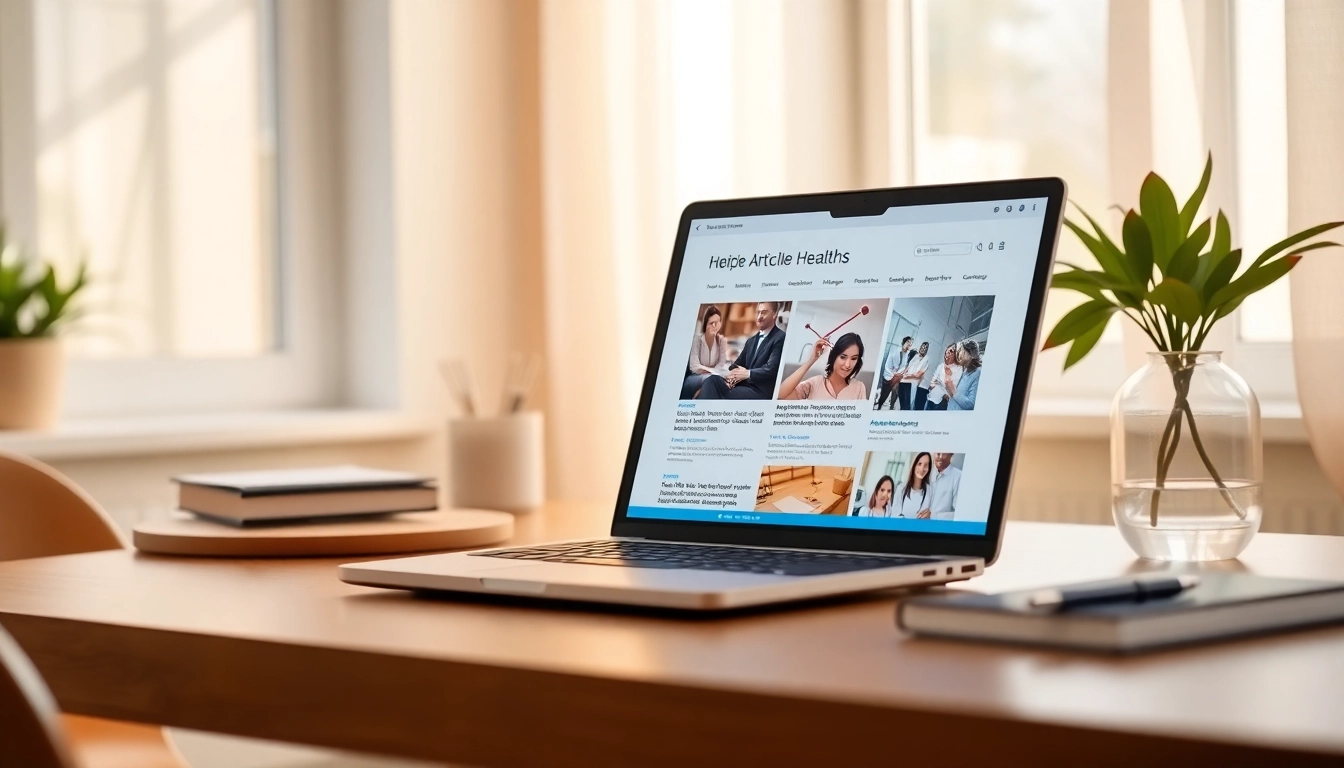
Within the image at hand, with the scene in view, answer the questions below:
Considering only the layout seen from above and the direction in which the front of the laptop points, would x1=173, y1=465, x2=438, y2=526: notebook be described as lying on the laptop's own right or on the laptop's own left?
on the laptop's own right

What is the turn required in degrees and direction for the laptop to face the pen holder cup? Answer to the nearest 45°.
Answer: approximately 90° to its right

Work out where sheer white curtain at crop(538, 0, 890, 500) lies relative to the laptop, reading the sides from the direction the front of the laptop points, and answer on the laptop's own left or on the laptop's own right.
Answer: on the laptop's own right

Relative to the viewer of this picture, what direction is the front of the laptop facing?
facing the viewer and to the left of the viewer

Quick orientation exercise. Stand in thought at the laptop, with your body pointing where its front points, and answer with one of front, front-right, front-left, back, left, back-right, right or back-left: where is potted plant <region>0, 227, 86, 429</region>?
right

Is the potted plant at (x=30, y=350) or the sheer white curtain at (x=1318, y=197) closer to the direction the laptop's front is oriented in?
the potted plant

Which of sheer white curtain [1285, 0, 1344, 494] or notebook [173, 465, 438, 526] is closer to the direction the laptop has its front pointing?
the notebook
